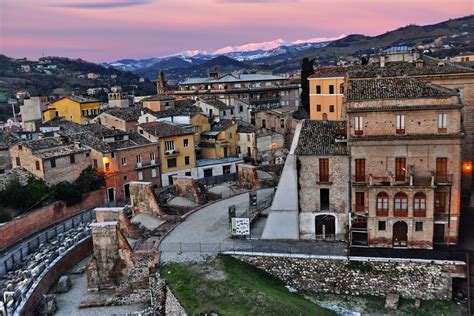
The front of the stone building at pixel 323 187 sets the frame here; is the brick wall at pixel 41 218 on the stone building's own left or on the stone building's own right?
on the stone building's own right

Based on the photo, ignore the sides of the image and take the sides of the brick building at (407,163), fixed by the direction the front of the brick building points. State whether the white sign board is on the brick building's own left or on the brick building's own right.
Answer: on the brick building's own right

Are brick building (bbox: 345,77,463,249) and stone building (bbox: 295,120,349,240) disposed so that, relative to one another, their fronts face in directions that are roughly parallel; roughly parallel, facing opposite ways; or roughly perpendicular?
roughly parallel

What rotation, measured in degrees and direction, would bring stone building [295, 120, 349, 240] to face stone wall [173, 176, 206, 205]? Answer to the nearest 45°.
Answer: approximately 135° to its right

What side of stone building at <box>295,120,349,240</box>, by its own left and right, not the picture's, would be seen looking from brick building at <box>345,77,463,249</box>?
left

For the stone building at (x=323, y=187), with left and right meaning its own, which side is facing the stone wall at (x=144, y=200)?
right

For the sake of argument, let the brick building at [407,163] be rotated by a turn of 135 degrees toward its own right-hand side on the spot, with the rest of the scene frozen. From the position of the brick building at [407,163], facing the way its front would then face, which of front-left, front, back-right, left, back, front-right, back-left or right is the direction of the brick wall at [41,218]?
front-left

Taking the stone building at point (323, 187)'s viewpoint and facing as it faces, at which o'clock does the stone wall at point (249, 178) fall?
The stone wall is roughly at 5 o'clock from the stone building.

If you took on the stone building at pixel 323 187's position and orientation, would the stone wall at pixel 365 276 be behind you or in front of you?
in front

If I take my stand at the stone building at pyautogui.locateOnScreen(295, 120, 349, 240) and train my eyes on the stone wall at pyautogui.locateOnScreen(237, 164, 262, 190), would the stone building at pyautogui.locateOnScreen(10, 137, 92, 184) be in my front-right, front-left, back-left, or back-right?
front-left

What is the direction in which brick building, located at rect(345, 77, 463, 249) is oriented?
toward the camera

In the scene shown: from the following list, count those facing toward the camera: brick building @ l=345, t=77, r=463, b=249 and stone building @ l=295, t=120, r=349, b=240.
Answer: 2

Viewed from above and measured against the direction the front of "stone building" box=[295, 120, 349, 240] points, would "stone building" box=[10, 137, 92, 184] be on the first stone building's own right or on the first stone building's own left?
on the first stone building's own right

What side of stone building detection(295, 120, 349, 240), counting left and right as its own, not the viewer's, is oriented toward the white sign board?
right

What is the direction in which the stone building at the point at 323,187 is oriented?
toward the camera
